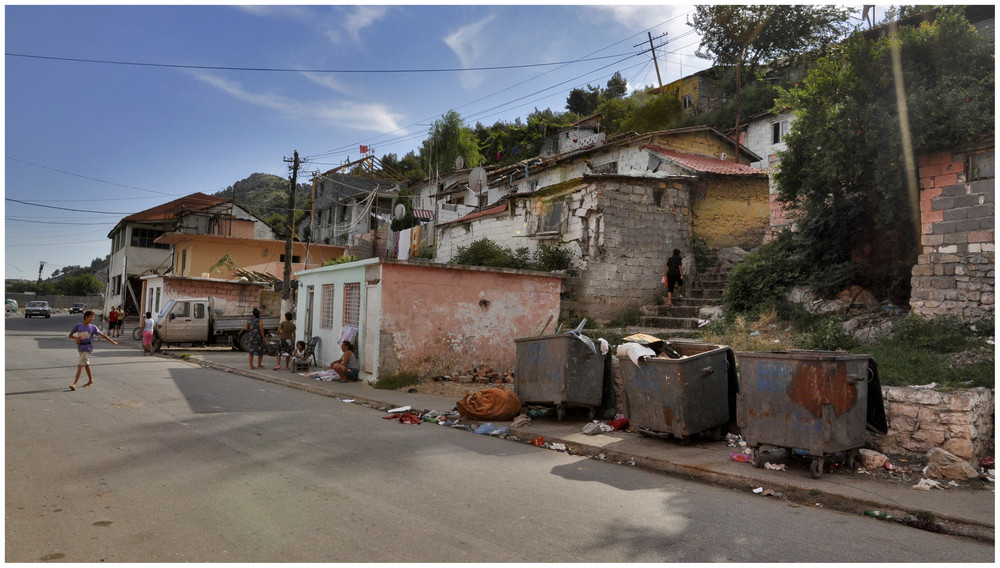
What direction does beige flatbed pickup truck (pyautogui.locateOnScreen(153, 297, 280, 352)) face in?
to the viewer's left

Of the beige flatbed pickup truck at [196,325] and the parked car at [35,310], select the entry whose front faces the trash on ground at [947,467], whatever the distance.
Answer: the parked car

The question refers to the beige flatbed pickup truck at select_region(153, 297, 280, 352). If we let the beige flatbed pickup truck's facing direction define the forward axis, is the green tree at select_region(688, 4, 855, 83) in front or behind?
behind

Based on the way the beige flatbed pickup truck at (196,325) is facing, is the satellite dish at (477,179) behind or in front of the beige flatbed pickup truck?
behind

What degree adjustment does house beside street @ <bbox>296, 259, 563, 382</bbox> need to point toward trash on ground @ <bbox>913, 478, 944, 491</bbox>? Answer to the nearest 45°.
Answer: approximately 90° to its left

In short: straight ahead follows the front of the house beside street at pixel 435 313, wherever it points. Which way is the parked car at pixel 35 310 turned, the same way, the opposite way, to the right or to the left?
to the left

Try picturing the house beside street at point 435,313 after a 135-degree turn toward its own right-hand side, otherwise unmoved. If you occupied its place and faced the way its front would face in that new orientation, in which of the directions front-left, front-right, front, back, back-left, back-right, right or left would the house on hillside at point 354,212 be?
front

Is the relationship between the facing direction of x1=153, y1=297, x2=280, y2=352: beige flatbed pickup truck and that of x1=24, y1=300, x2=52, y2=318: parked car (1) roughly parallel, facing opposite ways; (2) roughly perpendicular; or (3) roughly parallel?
roughly perpendicular

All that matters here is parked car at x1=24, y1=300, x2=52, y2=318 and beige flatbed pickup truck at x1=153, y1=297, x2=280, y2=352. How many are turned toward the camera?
1

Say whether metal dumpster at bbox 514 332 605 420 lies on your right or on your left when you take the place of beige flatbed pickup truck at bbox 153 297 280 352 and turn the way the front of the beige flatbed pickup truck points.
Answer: on your left

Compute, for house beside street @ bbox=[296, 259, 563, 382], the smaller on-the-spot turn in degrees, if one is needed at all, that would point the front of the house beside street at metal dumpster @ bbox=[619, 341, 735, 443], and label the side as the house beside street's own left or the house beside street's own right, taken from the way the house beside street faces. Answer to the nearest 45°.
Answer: approximately 90° to the house beside street's own left

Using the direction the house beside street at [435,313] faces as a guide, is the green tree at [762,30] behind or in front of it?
behind
